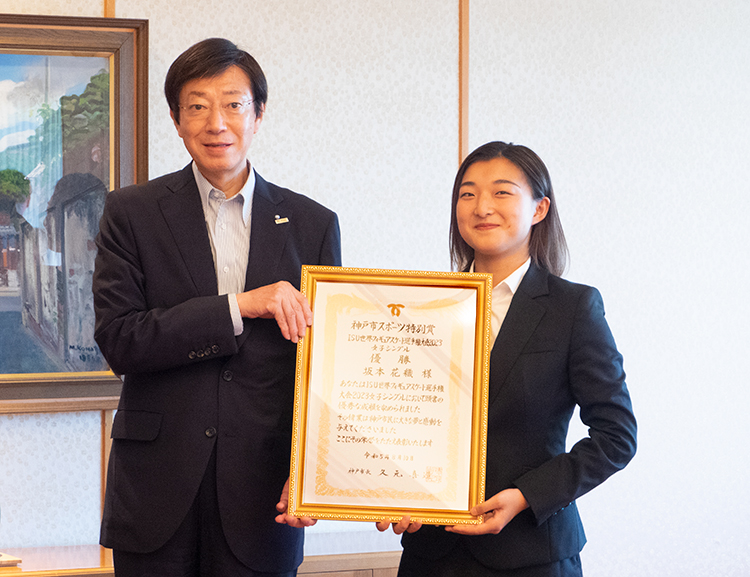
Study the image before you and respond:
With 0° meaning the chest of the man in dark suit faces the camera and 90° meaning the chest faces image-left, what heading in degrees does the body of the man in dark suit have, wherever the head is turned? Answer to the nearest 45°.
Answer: approximately 0°

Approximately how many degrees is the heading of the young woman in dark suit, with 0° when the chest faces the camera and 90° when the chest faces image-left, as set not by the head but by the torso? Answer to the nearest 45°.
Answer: approximately 45°

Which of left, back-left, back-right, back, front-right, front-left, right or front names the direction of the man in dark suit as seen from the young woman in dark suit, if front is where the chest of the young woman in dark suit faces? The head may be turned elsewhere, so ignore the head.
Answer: front-right

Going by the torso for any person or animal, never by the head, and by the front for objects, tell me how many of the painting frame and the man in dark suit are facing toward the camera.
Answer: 2

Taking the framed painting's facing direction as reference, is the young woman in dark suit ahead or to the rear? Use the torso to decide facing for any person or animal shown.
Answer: ahead

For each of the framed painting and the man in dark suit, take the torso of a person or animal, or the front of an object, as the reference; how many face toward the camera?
2

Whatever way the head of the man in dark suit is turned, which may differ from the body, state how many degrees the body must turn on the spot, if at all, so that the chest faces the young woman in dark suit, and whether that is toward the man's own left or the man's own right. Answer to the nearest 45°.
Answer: approximately 90° to the man's own left

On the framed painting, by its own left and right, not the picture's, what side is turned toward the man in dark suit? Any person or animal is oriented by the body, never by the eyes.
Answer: front
